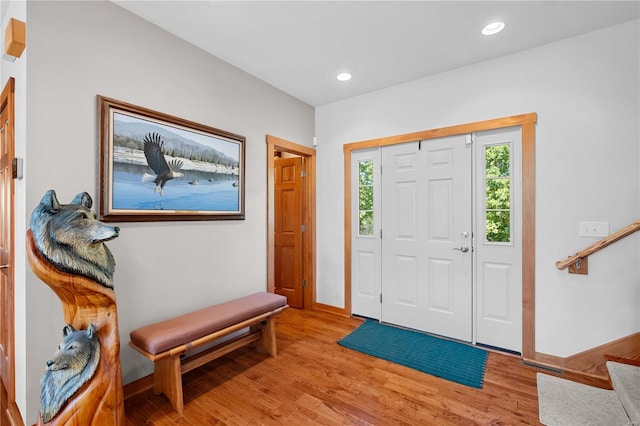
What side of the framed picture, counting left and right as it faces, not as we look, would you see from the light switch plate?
front

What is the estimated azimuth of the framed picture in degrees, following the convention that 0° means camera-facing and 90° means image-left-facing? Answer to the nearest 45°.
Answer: approximately 315°

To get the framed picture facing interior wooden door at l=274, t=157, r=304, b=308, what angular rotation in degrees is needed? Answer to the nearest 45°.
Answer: approximately 90° to its left

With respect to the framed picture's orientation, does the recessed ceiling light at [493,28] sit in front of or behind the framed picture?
in front

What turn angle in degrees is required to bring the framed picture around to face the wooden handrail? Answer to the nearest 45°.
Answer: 0° — it already faces it

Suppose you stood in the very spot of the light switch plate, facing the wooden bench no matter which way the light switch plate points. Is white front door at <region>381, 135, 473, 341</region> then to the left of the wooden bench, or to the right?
right

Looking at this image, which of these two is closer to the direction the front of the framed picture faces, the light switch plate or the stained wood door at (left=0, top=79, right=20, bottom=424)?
the light switch plate

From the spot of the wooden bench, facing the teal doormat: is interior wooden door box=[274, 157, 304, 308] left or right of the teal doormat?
left

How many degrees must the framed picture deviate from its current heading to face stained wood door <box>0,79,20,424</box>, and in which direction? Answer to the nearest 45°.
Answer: approximately 135° to its right

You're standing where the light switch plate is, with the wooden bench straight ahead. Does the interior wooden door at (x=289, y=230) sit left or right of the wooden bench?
right
